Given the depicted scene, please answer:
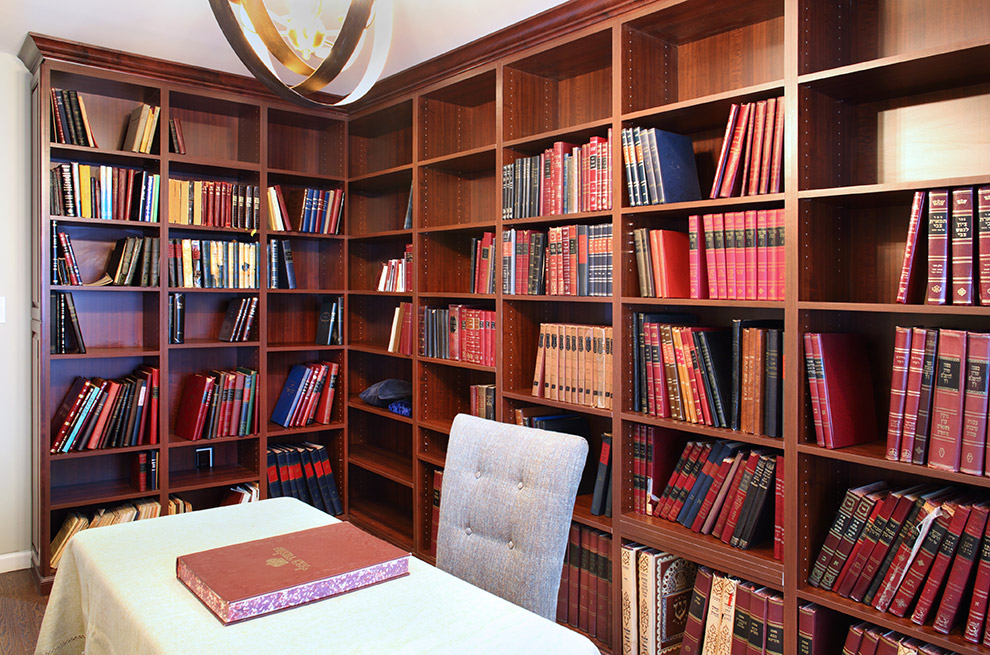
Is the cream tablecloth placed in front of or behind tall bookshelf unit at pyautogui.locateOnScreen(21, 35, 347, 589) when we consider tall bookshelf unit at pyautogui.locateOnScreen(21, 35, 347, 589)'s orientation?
in front

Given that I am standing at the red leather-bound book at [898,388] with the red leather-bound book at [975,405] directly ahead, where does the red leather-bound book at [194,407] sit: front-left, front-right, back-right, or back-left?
back-right

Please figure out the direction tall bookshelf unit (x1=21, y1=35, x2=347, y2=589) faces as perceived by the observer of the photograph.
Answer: facing the viewer and to the right of the viewer

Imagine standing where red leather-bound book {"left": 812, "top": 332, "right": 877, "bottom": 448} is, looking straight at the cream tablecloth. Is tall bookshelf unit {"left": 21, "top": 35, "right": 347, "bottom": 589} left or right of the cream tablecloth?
right

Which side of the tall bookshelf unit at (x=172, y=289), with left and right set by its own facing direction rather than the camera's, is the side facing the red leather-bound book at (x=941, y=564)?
front

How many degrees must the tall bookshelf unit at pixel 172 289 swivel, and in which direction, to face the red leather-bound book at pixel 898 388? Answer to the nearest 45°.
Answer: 0° — it already faces it

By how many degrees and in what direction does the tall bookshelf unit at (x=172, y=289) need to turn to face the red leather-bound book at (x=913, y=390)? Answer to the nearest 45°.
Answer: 0° — it already faces it

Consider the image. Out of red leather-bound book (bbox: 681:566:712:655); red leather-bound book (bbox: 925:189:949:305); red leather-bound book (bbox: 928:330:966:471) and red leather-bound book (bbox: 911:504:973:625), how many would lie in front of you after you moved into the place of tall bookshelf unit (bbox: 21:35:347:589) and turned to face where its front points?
4

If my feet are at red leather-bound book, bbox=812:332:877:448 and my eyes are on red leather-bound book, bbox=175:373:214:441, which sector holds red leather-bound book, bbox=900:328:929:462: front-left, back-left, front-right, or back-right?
back-left

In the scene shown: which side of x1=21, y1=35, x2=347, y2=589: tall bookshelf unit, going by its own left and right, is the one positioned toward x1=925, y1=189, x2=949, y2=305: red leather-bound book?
front

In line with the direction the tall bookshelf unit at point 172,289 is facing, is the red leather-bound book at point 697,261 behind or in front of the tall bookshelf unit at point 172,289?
in front

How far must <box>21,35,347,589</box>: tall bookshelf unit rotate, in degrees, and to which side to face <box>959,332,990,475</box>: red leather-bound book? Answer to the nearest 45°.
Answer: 0° — it already faces it

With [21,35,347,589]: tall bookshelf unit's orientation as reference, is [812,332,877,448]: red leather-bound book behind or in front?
in front

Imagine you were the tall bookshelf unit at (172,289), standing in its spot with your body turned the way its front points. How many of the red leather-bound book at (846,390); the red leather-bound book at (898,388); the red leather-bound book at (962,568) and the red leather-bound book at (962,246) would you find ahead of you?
4
